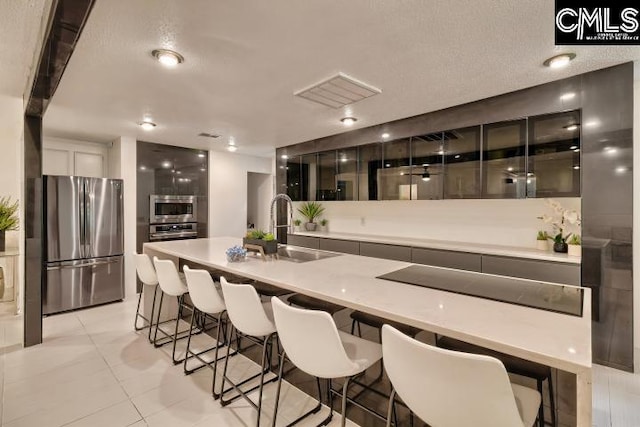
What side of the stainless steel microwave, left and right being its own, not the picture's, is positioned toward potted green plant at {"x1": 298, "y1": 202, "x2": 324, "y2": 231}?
left

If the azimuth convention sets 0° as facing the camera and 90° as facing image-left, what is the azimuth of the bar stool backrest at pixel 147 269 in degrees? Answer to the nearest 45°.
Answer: approximately 225°

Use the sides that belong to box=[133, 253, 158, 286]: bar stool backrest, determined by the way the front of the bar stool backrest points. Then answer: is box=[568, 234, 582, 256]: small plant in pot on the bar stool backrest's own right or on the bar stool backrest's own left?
on the bar stool backrest's own right

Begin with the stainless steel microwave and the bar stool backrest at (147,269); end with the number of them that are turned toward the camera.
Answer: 1

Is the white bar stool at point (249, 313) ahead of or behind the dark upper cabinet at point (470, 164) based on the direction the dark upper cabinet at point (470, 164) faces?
ahead

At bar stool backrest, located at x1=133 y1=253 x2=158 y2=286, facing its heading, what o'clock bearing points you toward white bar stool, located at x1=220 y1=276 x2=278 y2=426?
The white bar stool is roughly at 4 o'clock from the bar stool backrest.

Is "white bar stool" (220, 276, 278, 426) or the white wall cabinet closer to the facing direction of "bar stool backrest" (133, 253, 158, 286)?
the white bar stool

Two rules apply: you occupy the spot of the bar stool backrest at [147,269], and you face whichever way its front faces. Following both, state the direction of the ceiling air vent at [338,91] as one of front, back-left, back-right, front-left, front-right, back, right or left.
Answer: right

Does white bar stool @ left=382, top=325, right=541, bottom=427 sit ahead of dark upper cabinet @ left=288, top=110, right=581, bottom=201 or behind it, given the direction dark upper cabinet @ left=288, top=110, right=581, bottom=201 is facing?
ahead

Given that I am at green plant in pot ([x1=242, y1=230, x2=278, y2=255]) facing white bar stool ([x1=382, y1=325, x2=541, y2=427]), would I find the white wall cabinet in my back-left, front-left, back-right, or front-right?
back-right

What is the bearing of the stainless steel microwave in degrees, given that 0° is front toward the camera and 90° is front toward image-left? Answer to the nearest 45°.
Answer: approximately 0°

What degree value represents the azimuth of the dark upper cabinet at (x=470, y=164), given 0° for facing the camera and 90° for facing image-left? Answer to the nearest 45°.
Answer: approximately 45°
